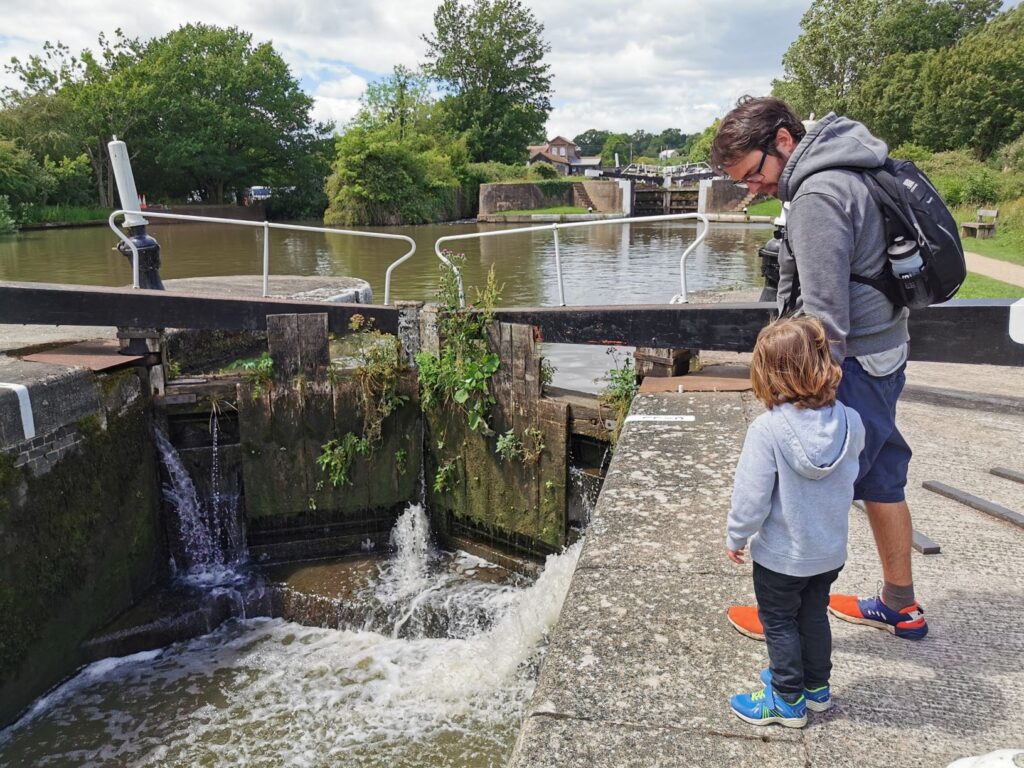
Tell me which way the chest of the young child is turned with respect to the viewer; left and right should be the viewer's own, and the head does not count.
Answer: facing away from the viewer and to the left of the viewer

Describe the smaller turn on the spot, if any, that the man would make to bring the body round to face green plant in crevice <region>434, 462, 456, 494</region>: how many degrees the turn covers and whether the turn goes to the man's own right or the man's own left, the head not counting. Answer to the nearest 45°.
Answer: approximately 45° to the man's own right

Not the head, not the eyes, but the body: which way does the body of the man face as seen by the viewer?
to the viewer's left

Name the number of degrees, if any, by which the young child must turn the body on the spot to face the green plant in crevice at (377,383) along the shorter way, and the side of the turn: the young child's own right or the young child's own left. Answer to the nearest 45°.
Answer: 0° — they already face it

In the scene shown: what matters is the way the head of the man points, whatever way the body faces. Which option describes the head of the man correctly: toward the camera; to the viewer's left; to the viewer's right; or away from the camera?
to the viewer's left

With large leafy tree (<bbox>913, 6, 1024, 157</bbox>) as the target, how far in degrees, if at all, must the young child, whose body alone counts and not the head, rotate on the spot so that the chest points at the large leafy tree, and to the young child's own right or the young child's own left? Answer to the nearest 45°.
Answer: approximately 45° to the young child's own right

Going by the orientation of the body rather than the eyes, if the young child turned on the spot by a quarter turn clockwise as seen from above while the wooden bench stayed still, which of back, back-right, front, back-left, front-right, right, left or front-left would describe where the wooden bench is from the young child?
front-left

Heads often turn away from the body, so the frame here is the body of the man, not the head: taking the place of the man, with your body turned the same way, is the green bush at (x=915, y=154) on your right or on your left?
on your right

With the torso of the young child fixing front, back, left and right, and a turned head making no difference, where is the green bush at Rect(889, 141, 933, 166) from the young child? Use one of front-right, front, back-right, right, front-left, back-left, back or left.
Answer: front-right

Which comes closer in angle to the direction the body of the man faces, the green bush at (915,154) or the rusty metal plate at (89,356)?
the rusty metal plate

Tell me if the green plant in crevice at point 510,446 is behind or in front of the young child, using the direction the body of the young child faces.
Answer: in front

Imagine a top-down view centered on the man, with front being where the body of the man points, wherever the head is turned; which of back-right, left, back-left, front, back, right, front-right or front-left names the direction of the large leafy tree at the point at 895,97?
right

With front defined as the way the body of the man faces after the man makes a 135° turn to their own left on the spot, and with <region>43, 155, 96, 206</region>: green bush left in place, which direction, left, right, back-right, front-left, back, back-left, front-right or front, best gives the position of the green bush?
back

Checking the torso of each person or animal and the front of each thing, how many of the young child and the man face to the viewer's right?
0
